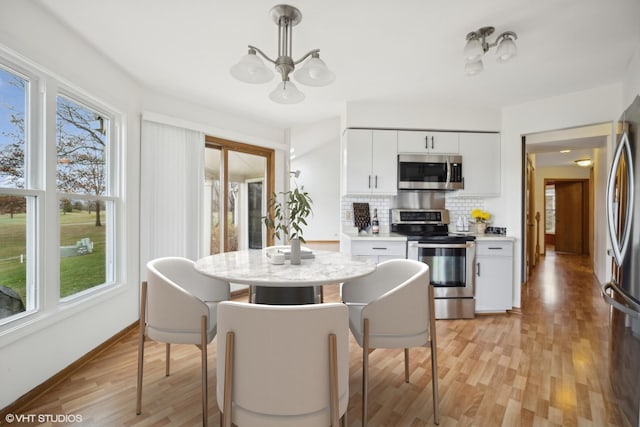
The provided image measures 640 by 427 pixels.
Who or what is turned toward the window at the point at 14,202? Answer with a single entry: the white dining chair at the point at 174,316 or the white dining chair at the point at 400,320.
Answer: the white dining chair at the point at 400,320

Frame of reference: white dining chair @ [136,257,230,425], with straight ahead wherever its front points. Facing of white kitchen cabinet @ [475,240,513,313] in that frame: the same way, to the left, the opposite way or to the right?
to the right

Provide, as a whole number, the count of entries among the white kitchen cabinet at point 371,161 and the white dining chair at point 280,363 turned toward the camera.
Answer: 1

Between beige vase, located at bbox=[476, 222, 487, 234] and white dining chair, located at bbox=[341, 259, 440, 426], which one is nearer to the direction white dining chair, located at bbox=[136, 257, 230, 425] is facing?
the white dining chair

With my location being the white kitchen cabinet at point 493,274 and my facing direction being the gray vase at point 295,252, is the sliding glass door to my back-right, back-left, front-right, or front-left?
front-right

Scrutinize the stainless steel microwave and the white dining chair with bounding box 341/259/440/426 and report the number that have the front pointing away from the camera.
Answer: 0

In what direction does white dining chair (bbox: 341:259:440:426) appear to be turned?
to the viewer's left

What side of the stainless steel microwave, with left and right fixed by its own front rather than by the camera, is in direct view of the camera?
front

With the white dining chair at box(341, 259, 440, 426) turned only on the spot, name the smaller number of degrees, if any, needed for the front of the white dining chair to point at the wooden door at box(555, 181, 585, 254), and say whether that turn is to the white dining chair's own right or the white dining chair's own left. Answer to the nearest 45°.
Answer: approximately 135° to the white dining chair's own right

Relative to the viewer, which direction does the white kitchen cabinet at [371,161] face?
toward the camera

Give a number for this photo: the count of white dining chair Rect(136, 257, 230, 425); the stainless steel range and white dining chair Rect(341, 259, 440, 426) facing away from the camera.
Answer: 0

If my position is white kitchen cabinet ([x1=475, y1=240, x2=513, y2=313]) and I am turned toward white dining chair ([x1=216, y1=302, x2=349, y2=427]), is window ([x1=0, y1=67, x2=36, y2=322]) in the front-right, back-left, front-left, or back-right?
front-right

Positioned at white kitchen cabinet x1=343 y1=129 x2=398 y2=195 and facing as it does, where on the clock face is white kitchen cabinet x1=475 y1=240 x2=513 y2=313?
white kitchen cabinet x1=475 y1=240 x2=513 y2=313 is roughly at 9 o'clock from white kitchen cabinet x1=343 y1=129 x2=398 y2=195.

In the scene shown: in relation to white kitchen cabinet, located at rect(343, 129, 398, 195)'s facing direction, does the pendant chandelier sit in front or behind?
in front

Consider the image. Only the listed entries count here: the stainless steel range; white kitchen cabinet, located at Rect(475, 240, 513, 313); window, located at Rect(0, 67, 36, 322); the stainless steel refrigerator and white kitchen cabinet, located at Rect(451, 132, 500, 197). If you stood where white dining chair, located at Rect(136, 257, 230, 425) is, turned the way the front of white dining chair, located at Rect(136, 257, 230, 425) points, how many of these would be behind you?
1

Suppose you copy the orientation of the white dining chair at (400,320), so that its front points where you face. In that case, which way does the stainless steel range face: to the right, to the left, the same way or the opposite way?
to the left

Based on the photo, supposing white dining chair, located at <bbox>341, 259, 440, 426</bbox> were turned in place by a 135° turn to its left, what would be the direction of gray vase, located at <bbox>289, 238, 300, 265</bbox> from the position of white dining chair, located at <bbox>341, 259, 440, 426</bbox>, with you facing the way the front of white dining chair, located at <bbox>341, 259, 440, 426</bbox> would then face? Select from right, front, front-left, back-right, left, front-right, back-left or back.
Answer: back-right

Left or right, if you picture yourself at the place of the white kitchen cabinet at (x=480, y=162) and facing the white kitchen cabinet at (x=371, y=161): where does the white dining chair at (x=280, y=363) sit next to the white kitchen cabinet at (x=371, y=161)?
left

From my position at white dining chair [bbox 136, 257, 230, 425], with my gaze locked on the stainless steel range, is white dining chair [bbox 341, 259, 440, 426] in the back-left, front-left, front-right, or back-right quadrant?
front-right

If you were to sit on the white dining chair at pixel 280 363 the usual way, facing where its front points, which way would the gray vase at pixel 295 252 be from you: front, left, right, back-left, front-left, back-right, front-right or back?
front

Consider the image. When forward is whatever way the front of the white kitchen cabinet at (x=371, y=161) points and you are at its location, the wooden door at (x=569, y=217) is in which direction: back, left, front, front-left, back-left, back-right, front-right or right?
back-left
